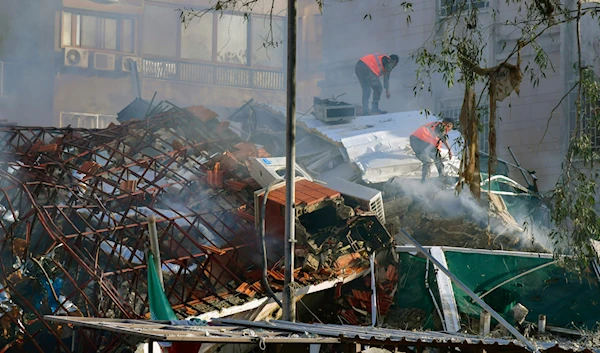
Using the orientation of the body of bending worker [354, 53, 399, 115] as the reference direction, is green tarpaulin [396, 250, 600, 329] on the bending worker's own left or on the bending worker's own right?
on the bending worker's own right

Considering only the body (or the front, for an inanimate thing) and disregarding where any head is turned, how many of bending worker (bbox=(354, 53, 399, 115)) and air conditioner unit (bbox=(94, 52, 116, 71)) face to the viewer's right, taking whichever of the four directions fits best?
1

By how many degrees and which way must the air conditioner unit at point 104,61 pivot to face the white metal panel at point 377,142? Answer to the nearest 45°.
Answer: approximately 45° to its left

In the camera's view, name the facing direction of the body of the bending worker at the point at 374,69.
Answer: to the viewer's right

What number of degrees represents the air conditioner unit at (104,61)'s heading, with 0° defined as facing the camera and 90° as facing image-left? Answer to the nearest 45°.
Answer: approximately 0°

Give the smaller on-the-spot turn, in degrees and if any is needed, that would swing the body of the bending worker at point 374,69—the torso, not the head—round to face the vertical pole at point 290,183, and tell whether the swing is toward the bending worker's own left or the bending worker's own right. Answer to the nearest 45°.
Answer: approximately 90° to the bending worker's own right

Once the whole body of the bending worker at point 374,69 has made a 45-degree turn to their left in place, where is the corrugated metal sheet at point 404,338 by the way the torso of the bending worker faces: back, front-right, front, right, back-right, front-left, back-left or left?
back-right

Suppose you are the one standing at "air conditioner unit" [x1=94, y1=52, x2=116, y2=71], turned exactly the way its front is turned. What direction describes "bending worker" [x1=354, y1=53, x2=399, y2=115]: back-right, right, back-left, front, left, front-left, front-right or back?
front-left

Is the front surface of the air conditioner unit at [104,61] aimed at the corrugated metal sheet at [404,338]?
yes

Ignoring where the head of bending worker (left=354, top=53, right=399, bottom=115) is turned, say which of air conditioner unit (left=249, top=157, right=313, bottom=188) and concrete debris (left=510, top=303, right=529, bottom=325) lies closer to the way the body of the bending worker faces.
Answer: the concrete debris

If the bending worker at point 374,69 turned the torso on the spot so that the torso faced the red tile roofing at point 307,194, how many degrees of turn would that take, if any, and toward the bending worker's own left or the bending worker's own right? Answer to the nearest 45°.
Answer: approximately 90° to the bending worker's own right

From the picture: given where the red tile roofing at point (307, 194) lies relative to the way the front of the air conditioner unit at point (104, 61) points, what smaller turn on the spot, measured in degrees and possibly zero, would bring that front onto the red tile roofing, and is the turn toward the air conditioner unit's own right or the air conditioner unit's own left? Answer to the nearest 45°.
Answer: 0° — it already faces it
